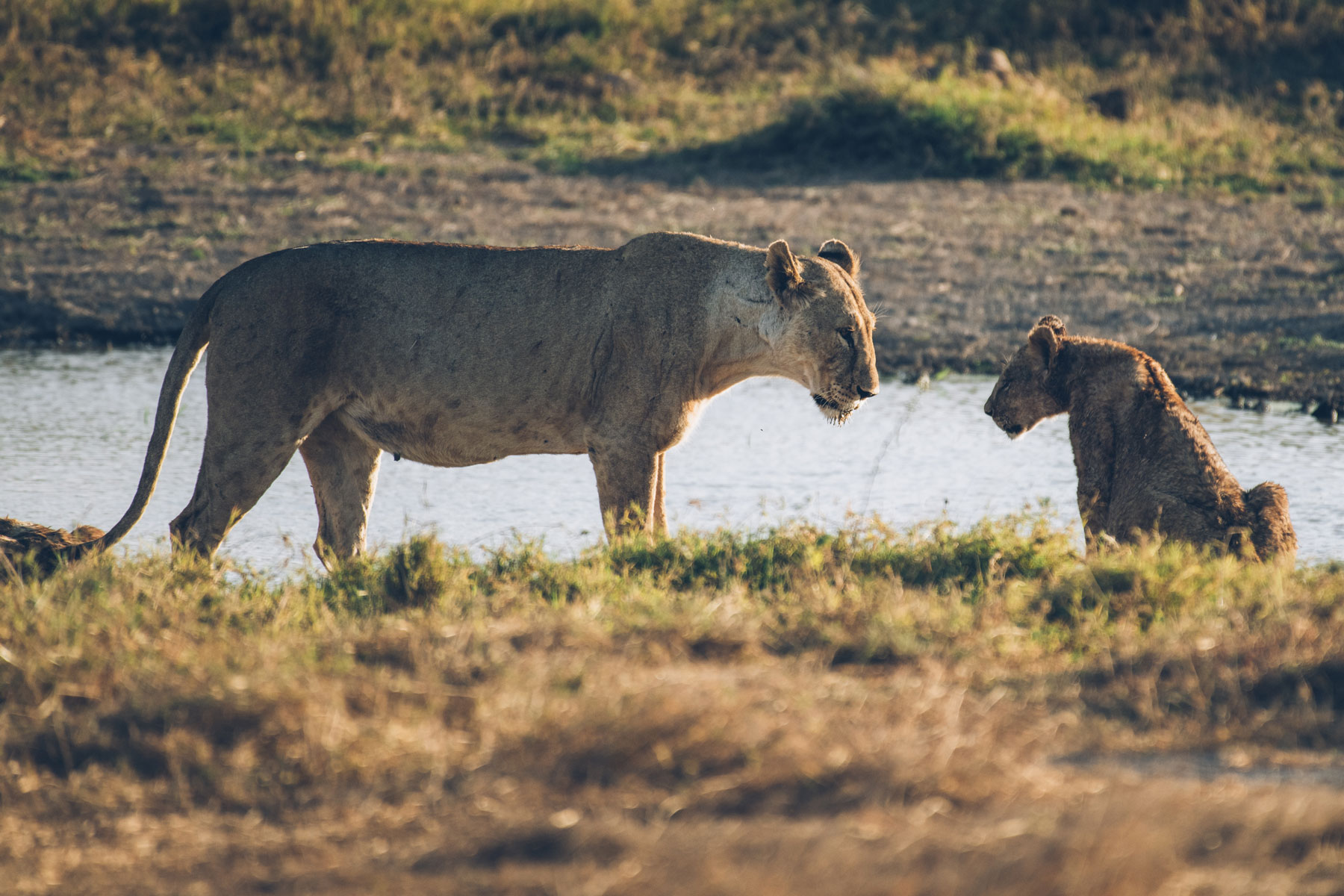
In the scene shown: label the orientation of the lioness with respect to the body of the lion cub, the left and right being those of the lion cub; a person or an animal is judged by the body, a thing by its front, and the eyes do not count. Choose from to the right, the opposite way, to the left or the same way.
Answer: the opposite way

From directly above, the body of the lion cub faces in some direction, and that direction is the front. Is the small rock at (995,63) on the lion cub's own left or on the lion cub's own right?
on the lion cub's own right

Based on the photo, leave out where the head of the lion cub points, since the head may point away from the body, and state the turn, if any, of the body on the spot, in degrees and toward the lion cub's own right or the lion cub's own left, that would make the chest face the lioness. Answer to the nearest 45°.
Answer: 0° — it already faces it

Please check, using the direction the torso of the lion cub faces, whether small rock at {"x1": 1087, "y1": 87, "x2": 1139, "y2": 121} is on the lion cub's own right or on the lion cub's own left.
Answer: on the lion cub's own right

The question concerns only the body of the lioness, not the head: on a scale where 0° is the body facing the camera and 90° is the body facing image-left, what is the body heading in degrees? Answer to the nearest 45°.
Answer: approximately 270°

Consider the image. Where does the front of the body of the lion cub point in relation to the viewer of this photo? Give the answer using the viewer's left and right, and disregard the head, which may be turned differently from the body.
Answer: facing to the left of the viewer

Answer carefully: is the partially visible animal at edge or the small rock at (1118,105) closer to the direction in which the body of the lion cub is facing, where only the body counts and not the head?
the partially visible animal at edge

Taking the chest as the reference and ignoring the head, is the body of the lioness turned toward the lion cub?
yes

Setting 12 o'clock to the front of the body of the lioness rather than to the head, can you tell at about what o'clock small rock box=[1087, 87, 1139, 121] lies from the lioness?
The small rock is roughly at 10 o'clock from the lioness.

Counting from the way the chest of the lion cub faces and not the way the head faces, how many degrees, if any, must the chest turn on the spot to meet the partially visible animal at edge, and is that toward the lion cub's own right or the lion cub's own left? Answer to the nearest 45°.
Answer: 0° — it already faces it

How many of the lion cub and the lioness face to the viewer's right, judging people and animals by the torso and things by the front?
1

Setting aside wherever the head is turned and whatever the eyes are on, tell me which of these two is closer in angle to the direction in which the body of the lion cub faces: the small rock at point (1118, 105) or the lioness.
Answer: the lioness

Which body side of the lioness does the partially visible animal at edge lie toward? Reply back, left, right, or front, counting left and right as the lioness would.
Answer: back
